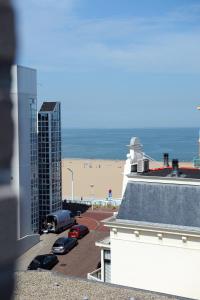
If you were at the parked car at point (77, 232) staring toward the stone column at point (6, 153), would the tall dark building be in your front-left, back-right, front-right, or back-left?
back-right
